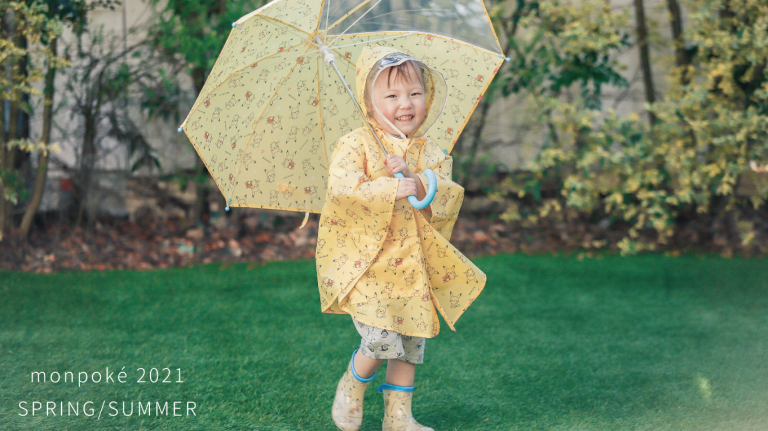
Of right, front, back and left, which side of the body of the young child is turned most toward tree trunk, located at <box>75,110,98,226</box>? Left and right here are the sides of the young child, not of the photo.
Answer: back

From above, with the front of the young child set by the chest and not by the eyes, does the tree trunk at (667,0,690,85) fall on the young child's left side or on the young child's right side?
on the young child's left side

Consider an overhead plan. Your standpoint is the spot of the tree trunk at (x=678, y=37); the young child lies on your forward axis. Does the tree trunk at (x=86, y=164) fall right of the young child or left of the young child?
right

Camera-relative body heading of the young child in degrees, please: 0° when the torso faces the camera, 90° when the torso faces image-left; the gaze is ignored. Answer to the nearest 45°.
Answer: approximately 315°

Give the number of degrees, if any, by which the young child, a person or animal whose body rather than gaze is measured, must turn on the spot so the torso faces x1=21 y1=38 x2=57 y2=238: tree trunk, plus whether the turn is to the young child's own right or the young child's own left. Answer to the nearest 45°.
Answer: approximately 180°

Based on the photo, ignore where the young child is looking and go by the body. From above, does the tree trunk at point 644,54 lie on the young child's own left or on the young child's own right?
on the young child's own left
